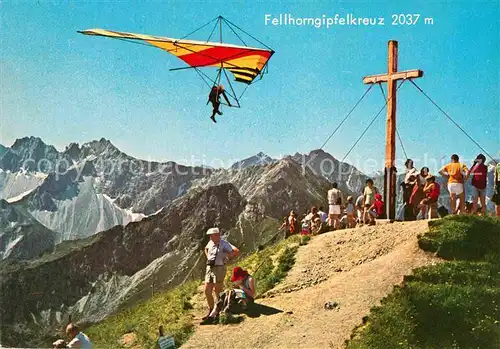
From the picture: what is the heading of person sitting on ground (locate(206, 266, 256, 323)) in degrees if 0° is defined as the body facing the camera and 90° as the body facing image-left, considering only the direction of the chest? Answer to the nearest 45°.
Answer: approximately 45°

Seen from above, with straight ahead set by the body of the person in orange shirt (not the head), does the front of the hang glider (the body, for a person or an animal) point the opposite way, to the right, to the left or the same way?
to the right

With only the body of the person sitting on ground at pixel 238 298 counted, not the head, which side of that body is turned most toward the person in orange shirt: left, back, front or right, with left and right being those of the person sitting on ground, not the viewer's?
back
